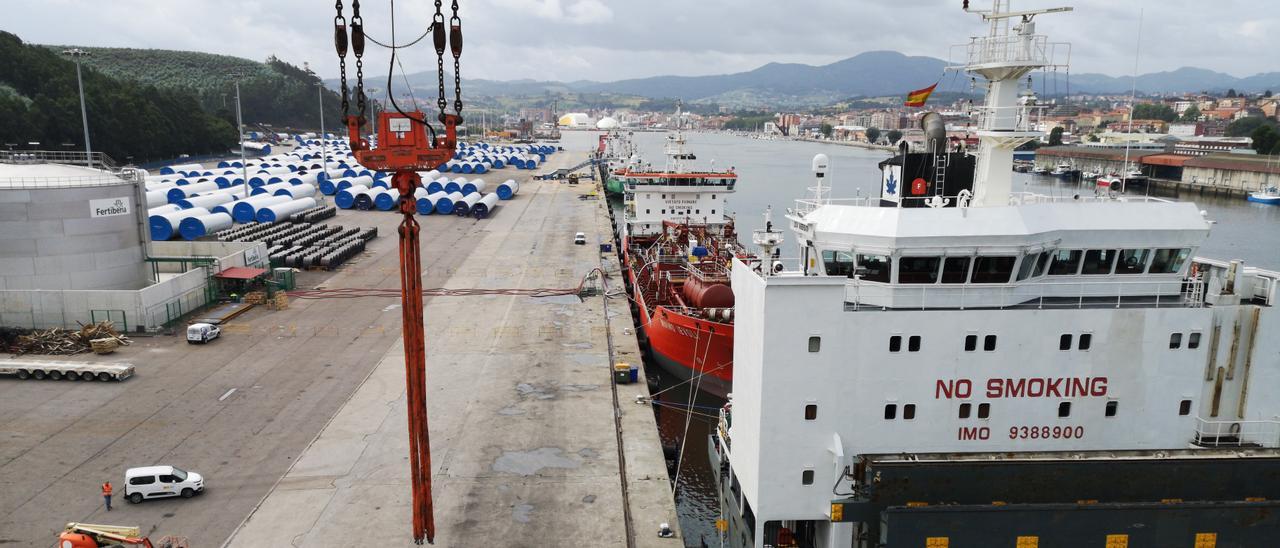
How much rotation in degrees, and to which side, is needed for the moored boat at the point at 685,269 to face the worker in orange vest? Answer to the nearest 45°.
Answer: approximately 45° to its right

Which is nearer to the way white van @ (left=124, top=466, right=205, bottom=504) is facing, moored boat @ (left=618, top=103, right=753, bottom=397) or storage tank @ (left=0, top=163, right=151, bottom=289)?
the moored boat

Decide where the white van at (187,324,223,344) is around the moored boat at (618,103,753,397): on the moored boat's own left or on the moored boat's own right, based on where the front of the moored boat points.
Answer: on the moored boat's own right

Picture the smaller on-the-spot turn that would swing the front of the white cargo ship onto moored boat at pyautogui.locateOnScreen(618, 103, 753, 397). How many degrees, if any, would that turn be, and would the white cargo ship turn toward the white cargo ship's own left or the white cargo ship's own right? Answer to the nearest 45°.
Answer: approximately 135° to the white cargo ship's own right

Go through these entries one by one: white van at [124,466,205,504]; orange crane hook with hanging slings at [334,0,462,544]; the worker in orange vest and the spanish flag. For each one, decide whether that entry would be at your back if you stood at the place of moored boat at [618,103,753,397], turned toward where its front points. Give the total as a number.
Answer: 0

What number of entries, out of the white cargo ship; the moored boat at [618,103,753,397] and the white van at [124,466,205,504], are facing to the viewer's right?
1

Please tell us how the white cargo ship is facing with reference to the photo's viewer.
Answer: facing the viewer

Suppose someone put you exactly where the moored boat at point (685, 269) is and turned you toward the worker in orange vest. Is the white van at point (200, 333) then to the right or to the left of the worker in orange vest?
right

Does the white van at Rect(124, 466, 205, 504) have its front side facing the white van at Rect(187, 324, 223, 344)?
no

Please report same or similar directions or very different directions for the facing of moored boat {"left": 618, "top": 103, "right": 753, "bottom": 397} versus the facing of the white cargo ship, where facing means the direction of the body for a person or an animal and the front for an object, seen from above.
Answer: same or similar directions

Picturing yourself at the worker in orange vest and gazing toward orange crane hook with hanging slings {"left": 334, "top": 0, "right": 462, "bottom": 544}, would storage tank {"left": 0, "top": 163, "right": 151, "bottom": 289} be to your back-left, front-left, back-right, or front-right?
back-left

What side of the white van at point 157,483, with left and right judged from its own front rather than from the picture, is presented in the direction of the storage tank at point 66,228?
left

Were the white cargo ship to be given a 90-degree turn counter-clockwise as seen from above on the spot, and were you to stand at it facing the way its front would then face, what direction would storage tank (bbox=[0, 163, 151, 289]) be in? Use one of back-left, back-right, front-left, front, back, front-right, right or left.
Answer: back

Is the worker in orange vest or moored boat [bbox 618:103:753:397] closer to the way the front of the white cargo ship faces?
the worker in orange vest

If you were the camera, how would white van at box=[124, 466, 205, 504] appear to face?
facing to the right of the viewer

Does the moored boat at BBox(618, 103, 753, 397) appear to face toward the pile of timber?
no

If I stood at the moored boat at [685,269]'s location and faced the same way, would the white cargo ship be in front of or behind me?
in front

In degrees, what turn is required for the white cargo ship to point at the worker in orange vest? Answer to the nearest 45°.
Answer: approximately 90° to its right
